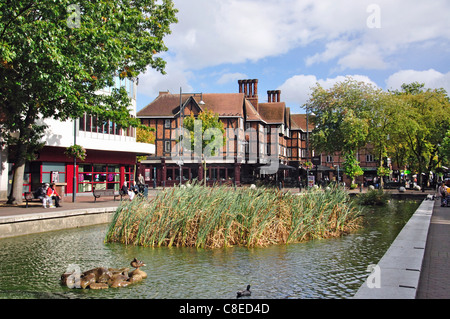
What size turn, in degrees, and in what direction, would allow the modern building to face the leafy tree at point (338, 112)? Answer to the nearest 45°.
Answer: approximately 45° to its left

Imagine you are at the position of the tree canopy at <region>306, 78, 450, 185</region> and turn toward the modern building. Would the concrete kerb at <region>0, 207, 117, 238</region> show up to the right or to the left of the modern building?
left

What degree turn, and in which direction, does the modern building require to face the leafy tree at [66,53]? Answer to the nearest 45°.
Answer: approximately 45° to its right

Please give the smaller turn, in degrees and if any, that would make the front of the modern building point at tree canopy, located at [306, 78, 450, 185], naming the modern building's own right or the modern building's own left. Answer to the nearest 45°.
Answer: approximately 45° to the modern building's own left

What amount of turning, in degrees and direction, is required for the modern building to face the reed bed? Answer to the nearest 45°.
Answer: approximately 45° to its right

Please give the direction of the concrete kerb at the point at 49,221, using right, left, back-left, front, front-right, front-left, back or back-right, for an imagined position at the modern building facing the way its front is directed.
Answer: front-right

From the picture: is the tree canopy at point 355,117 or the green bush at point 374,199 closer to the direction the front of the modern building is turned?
the green bush

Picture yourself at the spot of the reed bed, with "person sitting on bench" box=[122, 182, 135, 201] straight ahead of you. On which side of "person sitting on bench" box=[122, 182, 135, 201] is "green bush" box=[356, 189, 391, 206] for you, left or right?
right

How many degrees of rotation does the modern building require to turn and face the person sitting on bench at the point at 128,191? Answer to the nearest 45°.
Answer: approximately 45° to its right

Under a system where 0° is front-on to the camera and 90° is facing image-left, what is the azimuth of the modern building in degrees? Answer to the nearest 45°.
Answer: approximately 315°
